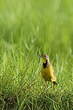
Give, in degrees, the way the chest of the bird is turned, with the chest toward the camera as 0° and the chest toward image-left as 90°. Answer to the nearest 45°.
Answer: approximately 45°
